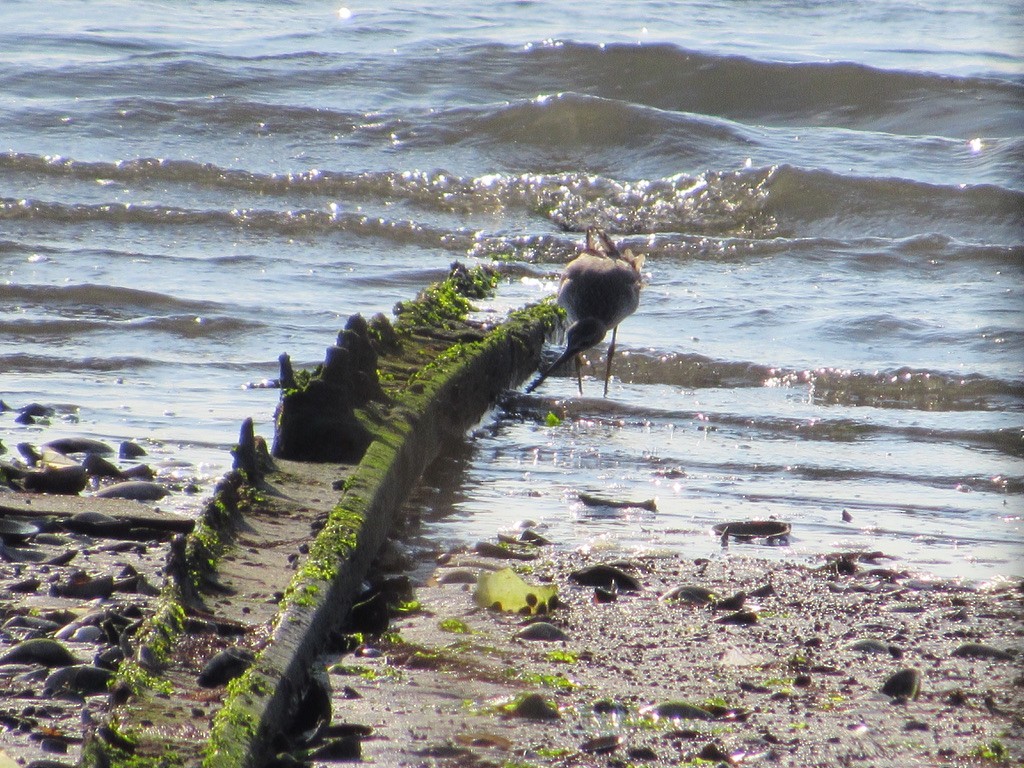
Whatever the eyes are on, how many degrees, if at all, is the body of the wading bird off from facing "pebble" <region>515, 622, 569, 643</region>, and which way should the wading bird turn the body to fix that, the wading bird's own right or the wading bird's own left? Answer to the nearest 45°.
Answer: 0° — it already faces it

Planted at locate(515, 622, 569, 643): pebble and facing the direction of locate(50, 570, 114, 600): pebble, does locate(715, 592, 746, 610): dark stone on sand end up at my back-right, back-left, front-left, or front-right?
back-right

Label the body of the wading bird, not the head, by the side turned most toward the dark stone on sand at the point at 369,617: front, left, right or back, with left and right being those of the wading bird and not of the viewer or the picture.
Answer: front

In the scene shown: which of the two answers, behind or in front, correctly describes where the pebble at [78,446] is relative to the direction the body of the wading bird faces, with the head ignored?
in front

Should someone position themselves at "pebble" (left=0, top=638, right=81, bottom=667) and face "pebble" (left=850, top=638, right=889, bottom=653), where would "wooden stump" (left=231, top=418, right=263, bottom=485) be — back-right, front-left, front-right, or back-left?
front-left

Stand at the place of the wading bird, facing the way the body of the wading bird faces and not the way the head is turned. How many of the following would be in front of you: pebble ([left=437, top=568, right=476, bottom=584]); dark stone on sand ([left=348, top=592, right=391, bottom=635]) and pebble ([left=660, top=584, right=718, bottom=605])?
3

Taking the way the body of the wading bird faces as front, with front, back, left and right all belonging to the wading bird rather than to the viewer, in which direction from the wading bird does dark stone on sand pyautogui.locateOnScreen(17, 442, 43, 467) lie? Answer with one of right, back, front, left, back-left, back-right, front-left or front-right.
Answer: front-right

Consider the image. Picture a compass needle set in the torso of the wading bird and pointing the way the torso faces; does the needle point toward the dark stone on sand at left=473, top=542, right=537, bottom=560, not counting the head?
yes

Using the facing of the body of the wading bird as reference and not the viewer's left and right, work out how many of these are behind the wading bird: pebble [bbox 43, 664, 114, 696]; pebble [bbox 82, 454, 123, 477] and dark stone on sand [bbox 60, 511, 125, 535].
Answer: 0

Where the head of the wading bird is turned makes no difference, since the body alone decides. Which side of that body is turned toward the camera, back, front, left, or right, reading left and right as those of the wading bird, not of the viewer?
front

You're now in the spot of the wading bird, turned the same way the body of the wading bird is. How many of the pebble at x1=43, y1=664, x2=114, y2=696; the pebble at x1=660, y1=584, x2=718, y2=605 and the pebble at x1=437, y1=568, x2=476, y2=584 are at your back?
0

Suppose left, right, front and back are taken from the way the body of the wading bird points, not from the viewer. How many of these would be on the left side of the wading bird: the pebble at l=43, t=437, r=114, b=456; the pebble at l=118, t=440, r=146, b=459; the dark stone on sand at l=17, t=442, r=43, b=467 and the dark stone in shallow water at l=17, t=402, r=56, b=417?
0

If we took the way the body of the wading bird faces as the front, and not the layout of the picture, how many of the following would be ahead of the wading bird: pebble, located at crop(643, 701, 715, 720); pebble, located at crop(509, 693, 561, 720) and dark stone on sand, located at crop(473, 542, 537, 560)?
3

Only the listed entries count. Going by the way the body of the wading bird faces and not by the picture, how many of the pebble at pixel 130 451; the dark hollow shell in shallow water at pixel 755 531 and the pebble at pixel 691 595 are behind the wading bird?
0

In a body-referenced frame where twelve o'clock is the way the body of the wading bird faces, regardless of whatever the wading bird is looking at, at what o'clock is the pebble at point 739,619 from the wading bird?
The pebble is roughly at 12 o'clock from the wading bird.

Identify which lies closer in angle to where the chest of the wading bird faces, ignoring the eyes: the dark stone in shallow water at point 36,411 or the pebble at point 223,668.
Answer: the pebble

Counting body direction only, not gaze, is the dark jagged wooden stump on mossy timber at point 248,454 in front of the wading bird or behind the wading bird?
in front

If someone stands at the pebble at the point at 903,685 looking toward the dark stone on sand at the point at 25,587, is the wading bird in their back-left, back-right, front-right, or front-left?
front-right

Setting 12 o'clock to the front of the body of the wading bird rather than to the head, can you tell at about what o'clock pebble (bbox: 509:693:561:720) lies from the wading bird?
The pebble is roughly at 12 o'clock from the wading bird.
